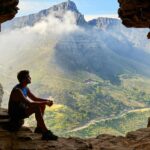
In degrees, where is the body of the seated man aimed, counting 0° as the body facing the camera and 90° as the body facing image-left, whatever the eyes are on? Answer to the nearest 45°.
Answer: approximately 270°
